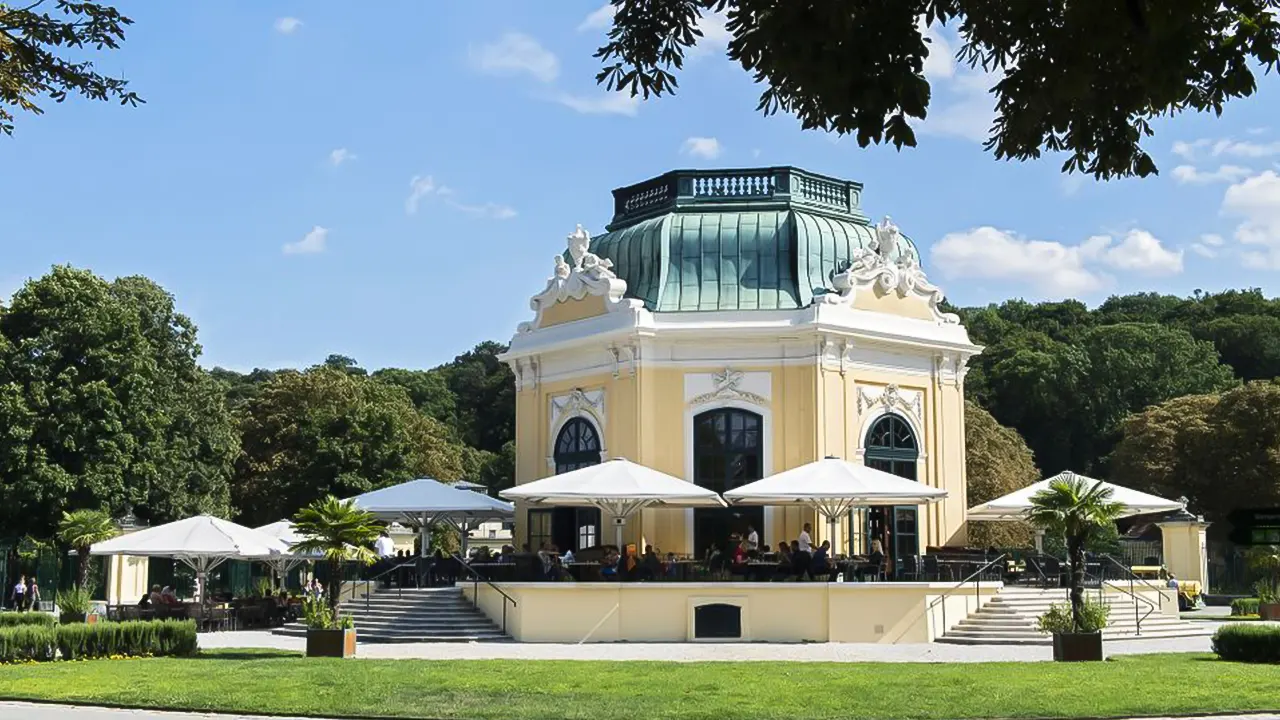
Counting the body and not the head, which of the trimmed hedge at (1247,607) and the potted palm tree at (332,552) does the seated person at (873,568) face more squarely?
the potted palm tree

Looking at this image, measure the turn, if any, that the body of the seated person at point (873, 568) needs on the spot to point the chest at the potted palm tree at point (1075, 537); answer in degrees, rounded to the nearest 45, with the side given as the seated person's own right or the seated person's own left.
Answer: approximately 135° to the seated person's own left

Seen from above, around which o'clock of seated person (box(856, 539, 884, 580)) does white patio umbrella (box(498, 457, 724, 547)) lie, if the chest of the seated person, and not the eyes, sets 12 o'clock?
The white patio umbrella is roughly at 12 o'clock from the seated person.

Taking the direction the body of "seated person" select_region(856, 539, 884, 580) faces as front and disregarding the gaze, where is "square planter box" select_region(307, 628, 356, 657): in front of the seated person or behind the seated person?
in front

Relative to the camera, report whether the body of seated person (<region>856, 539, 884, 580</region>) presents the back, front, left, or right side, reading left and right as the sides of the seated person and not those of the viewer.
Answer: left

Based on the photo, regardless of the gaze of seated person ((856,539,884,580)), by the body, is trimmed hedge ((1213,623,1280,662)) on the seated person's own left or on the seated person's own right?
on the seated person's own left

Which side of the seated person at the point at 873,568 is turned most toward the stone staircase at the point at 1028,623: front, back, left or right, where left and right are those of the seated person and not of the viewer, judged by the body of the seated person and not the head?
back

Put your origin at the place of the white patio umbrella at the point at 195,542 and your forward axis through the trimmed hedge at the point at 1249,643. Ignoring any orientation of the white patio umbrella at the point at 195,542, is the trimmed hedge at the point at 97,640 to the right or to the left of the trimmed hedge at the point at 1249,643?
right

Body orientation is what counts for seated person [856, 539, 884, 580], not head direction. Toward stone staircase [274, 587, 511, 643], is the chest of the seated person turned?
yes

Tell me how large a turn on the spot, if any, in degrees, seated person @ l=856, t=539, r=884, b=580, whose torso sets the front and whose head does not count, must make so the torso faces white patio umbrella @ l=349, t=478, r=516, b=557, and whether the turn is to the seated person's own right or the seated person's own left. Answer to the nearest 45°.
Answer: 0° — they already face it

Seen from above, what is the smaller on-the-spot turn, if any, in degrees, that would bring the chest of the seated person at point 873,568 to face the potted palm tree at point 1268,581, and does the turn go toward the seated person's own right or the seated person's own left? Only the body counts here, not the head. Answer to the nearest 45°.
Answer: approximately 135° to the seated person's own right

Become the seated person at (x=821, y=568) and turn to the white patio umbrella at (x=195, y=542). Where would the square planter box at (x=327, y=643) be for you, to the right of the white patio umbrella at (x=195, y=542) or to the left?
left
